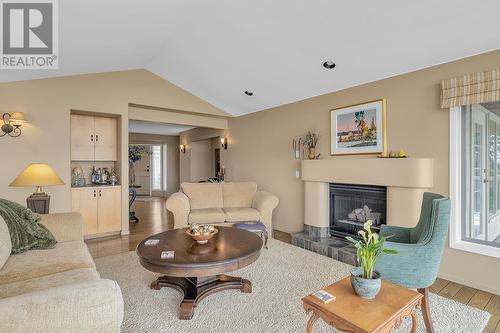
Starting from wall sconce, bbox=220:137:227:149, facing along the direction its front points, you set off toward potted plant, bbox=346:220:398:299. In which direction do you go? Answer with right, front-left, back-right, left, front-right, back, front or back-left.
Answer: front-left

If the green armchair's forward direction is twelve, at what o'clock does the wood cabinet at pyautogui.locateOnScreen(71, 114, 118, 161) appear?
The wood cabinet is roughly at 12 o'clock from the green armchair.

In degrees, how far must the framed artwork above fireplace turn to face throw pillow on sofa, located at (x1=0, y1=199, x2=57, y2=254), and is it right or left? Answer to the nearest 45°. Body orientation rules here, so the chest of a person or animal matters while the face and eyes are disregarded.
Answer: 0° — it already faces it

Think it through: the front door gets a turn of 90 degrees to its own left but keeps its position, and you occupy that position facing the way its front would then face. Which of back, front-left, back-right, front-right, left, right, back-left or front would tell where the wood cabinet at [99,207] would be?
right

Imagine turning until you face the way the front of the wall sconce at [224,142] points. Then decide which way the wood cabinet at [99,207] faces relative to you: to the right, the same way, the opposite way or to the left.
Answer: to the left

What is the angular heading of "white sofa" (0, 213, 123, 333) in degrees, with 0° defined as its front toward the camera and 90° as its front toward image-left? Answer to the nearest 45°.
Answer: approximately 270°

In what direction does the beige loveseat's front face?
toward the camera

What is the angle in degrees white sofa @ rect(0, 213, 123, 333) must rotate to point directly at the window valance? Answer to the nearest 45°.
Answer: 0° — it already faces it

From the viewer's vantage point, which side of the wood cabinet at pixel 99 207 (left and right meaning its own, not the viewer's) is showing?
front

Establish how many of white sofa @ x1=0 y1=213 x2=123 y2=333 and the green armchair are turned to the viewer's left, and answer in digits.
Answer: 1

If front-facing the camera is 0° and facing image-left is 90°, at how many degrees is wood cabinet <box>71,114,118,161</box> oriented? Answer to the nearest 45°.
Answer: approximately 0°

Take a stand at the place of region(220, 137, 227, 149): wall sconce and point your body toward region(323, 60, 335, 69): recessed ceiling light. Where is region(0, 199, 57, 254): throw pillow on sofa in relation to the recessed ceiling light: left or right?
right

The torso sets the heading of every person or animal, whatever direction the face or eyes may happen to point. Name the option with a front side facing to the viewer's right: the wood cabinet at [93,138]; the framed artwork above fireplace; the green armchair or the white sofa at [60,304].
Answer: the white sofa

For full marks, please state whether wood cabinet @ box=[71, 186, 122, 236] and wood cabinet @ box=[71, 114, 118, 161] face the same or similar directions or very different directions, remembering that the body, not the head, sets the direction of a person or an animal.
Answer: same or similar directions

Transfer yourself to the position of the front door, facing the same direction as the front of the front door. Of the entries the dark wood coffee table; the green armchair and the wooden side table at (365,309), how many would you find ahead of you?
3

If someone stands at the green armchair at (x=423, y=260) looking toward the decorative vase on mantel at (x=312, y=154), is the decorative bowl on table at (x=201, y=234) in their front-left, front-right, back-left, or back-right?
front-left

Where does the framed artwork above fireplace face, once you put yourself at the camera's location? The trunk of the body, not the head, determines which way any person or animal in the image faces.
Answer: facing the viewer and to the left of the viewer
